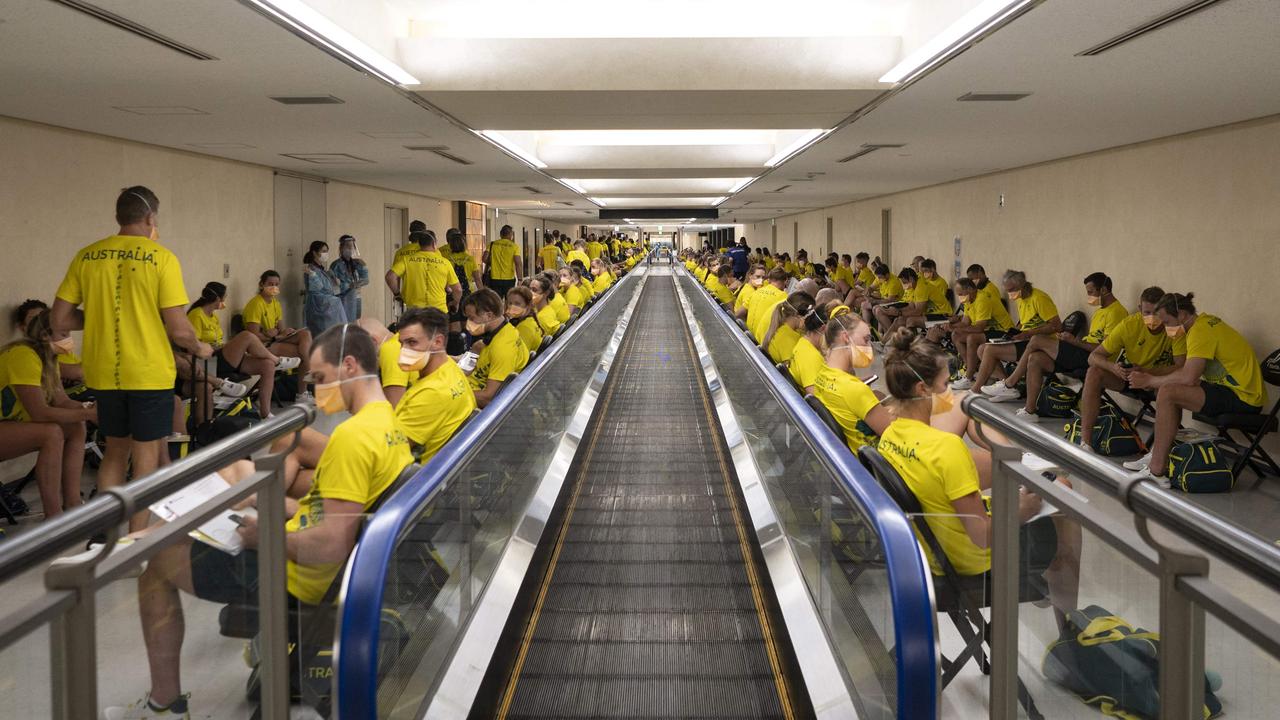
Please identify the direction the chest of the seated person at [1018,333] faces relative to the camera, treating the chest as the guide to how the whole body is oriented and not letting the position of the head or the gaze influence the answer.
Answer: to the viewer's left

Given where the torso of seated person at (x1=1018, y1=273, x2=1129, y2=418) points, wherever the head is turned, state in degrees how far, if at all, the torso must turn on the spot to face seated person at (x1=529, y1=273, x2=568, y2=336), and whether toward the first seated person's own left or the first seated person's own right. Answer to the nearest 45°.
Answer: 0° — they already face them

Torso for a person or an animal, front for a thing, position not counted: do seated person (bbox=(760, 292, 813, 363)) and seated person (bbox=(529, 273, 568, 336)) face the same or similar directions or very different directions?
very different directions

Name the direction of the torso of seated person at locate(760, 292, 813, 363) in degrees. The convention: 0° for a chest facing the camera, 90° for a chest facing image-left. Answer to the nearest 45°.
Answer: approximately 270°

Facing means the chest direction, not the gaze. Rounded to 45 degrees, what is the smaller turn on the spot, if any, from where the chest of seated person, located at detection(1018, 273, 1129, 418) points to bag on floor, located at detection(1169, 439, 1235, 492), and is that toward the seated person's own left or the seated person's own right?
approximately 90° to the seated person's own left

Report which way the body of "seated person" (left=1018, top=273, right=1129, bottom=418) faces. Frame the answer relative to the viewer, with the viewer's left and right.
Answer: facing to the left of the viewer

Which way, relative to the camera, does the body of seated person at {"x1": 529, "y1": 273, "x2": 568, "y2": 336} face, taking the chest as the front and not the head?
to the viewer's left

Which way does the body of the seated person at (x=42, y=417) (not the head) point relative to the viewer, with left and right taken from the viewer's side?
facing to the right of the viewer

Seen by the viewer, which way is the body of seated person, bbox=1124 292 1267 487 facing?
to the viewer's left
